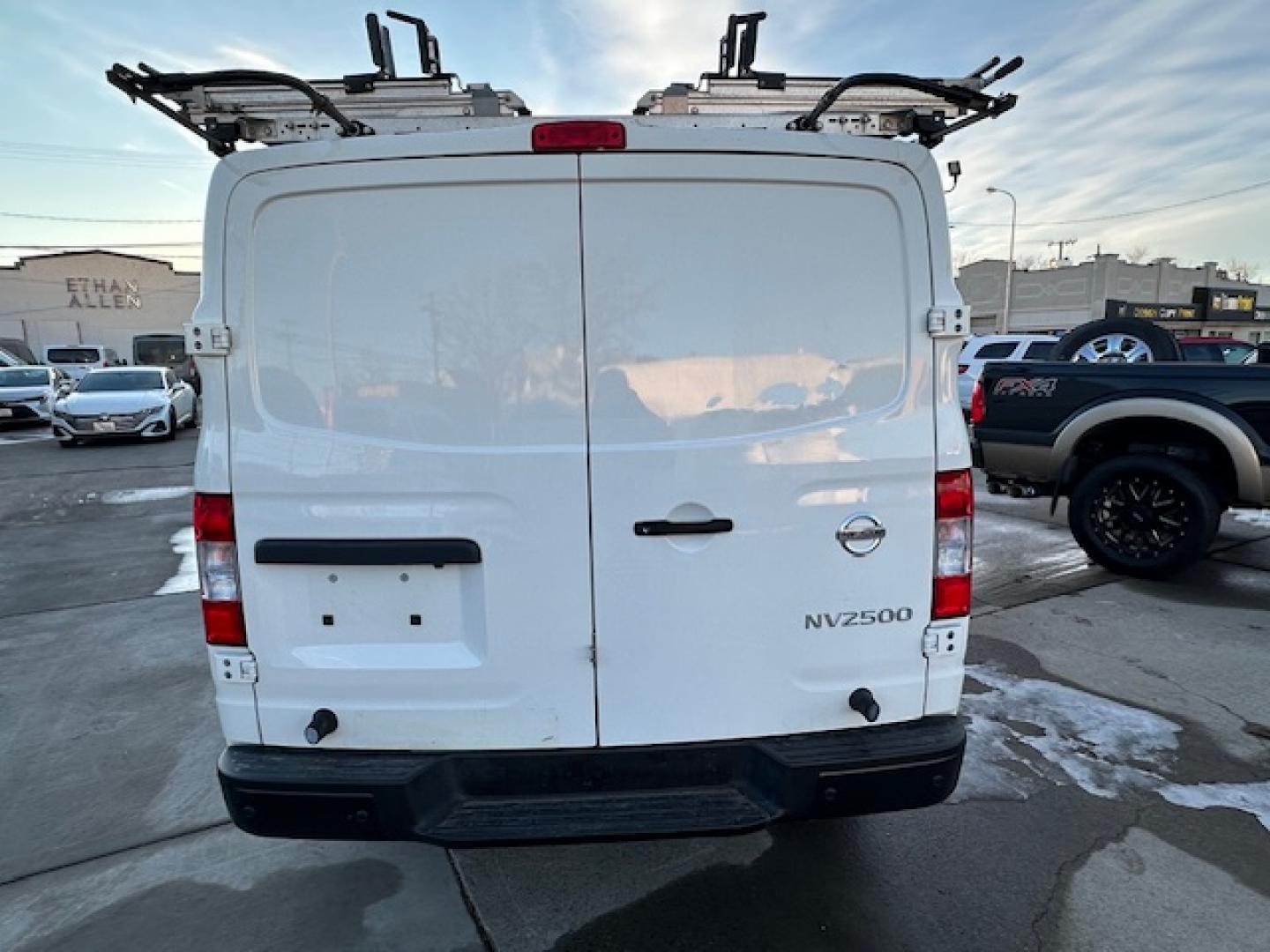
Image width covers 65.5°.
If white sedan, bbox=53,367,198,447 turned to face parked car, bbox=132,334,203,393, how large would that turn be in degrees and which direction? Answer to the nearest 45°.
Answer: approximately 135° to its right

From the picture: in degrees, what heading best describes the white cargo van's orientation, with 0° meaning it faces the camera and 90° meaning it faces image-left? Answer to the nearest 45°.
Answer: approximately 180°

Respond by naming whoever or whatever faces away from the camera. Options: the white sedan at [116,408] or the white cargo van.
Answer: the white cargo van

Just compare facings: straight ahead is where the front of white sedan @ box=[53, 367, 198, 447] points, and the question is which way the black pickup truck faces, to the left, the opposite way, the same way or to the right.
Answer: to the left

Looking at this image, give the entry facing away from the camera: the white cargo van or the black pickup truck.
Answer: the white cargo van

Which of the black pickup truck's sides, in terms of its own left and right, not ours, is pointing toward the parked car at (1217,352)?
left

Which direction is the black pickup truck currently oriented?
to the viewer's right

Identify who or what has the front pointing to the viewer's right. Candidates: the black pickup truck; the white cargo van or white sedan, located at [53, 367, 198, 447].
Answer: the black pickup truck
